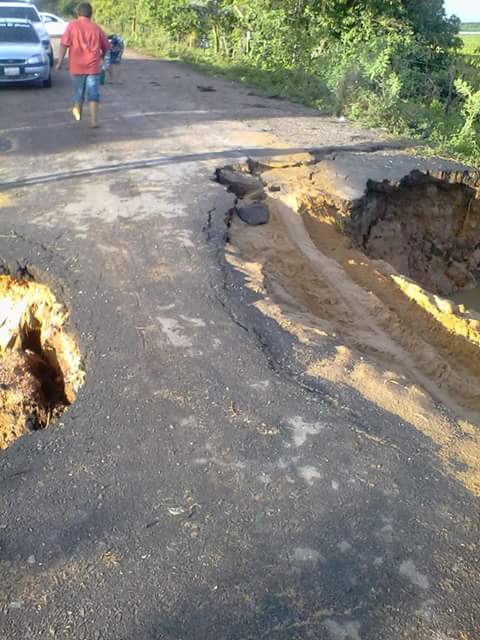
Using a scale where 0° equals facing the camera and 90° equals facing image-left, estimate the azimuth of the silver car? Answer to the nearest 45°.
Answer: approximately 0°

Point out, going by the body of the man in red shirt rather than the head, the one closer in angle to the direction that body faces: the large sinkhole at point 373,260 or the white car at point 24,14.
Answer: the white car

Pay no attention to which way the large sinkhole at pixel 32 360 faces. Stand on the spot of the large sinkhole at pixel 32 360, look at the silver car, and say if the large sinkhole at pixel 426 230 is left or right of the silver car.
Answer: right

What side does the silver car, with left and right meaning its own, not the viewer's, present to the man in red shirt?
front

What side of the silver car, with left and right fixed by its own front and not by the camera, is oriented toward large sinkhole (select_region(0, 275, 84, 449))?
front

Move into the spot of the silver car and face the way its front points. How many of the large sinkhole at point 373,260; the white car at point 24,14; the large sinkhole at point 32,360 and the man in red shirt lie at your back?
1

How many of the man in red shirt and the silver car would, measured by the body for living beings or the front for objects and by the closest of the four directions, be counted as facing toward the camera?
1

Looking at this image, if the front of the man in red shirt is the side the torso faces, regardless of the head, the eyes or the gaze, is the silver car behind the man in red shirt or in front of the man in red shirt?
in front

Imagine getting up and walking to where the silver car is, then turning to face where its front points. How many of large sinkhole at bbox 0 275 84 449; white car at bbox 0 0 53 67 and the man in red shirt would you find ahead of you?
2

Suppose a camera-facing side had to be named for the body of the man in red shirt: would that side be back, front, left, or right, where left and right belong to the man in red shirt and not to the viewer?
back

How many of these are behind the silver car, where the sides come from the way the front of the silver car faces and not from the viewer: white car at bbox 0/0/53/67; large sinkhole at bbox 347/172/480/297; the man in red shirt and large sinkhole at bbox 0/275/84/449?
1

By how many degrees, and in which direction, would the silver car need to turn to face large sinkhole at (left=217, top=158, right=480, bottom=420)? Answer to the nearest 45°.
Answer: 0° — it already faces it

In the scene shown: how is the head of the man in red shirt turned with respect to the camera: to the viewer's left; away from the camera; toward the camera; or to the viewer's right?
away from the camera

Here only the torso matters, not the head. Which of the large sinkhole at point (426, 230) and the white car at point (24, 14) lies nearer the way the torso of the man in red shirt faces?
the white car

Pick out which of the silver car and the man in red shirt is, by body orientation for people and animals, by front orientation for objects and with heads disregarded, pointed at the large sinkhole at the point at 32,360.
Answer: the silver car

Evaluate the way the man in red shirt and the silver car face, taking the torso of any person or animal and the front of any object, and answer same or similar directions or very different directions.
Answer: very different directions

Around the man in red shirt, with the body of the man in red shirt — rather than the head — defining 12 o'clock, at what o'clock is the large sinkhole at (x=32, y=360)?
The large sinkhole is roughly at 6 o'clock from the man in red shirt.

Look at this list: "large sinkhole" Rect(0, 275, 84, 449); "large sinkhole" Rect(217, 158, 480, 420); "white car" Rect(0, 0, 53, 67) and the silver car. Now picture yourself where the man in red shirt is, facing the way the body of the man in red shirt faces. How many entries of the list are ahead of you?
2
